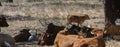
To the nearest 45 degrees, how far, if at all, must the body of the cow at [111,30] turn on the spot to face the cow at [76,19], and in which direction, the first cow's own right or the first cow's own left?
approximately 45° to the first cow's own right

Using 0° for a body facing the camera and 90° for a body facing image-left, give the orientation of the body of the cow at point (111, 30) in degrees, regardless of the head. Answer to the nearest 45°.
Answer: approximately 90°

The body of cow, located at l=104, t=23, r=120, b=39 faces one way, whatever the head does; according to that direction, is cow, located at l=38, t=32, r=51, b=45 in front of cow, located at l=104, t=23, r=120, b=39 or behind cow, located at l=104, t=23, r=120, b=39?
in front

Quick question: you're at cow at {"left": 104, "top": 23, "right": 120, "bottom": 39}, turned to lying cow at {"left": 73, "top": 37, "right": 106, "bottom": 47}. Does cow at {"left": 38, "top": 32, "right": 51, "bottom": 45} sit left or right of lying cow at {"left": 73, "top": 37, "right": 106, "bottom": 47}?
right
